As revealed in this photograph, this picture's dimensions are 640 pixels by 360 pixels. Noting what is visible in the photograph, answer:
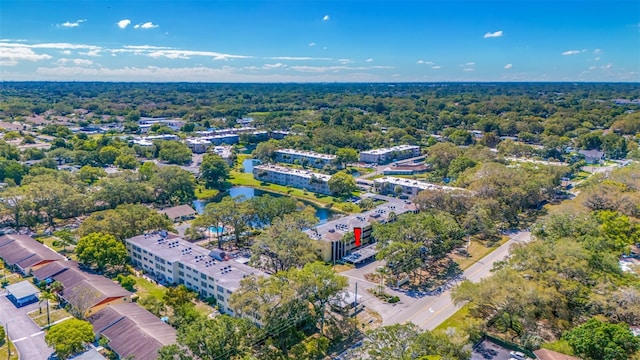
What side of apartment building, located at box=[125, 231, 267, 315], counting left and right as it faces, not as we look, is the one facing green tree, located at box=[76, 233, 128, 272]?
right

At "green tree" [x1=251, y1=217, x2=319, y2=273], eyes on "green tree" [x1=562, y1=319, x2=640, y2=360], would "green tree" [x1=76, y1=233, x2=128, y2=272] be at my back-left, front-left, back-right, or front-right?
back-right

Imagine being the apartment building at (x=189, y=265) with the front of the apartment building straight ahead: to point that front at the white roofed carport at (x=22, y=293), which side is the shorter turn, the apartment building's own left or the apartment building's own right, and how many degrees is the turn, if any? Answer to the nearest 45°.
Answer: approximately 45° to the apartment building's own right

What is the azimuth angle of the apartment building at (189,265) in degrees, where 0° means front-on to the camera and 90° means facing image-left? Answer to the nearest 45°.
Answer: approximately 45°

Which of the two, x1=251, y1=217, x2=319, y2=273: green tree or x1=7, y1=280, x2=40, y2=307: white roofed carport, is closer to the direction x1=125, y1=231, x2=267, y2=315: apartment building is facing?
the white roofed carport

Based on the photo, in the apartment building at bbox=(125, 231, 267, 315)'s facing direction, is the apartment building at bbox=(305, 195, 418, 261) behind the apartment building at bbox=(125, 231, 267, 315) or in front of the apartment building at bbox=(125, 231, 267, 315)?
behind

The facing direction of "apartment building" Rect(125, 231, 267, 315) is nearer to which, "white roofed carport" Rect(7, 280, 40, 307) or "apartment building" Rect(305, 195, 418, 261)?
the white roofed carport

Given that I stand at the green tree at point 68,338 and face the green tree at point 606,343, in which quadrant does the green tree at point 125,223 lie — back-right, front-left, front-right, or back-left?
back-left

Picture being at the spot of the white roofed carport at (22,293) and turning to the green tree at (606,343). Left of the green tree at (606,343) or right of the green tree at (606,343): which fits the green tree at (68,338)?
right

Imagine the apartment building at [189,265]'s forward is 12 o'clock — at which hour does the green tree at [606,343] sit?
The green tree is roughly at 9 o'clock from the apartment building.

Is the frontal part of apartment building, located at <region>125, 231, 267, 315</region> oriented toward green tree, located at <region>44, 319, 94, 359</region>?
yes

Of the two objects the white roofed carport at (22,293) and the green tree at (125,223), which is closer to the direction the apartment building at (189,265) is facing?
the white roofed carport
